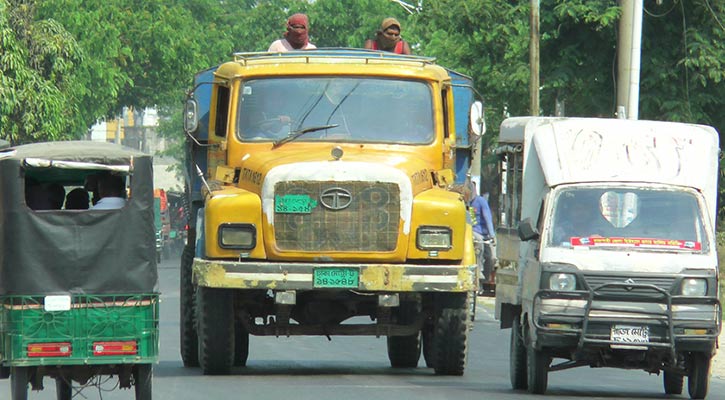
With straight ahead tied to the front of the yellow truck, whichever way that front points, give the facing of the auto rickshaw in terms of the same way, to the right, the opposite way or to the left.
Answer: the opposite way

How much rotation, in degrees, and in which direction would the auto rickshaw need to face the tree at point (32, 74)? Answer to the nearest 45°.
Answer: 0° — it already faces it

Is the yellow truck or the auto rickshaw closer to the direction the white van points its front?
the auto rickshaw

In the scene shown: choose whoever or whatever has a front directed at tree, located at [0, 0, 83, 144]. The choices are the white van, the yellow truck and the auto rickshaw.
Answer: the auto rickshaw

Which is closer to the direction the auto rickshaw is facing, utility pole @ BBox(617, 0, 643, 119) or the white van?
the utility pole

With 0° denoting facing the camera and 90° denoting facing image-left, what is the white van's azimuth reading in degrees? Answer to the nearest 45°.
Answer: approximately 0°

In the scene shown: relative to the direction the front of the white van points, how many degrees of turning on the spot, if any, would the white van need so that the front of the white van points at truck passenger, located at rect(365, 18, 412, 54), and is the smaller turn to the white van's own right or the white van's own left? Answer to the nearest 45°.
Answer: approximately 135° to the white van's own right

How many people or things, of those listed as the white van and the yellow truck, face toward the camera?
2

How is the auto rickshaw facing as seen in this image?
away from the camera

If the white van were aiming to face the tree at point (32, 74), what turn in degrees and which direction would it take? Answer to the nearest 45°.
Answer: approximately 135° to its right
